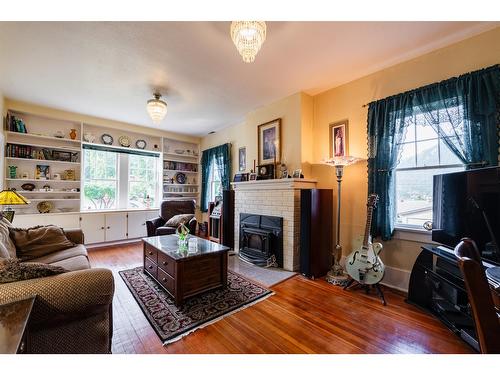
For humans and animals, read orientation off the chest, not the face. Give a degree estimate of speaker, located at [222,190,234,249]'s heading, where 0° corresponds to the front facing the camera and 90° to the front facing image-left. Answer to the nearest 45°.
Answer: approximately 45°

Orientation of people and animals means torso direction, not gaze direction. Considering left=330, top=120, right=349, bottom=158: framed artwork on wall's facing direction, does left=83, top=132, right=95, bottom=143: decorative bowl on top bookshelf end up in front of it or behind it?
in front

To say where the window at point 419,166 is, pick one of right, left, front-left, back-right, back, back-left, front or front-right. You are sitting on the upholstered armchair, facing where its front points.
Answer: left

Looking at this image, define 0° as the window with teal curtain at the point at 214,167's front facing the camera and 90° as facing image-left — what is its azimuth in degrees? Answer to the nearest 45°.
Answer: approximately 45°

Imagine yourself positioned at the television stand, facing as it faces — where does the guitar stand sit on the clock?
The guitar stand is roughly at 2 o'clock from the television stand.

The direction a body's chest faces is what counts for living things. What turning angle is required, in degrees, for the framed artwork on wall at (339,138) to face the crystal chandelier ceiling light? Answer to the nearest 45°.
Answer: approximately 45° to its left

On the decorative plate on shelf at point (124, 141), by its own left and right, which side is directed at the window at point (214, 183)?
left

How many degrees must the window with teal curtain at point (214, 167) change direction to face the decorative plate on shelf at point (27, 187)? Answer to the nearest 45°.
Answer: approximately 45° to its right

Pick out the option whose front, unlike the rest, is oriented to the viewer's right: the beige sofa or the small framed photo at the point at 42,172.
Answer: the beige sofa

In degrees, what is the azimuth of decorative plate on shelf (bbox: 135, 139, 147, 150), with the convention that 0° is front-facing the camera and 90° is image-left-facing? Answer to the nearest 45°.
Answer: approximately 0°

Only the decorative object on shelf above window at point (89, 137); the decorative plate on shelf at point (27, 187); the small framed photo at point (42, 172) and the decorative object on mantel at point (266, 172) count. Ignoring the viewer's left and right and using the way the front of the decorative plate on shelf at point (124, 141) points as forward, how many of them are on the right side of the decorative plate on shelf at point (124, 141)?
3

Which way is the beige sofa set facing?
to the viewer's right

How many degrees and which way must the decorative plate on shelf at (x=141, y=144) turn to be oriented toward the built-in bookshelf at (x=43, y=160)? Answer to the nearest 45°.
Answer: approximately 90° to its right

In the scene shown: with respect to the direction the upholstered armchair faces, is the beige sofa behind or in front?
in front
